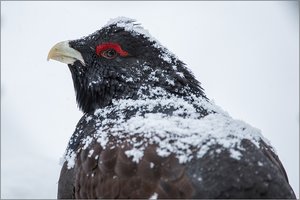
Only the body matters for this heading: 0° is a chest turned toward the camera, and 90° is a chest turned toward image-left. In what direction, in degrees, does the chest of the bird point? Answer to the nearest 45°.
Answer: approximately 90°
